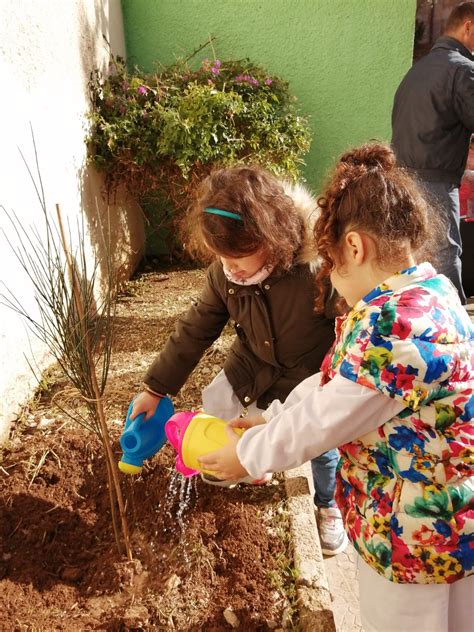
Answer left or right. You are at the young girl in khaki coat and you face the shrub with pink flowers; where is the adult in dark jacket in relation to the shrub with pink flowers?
right

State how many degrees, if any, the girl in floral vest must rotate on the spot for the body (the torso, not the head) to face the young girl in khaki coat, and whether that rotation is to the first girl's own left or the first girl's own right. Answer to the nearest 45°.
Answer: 0° — they already face them

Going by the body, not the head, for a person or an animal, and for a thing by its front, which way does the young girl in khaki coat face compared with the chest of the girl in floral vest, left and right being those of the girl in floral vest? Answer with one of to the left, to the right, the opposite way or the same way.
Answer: to the left

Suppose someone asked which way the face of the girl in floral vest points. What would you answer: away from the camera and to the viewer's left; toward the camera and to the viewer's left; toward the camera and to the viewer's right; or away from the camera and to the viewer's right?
away from the camera and to the viewer's left

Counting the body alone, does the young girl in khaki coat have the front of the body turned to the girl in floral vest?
no

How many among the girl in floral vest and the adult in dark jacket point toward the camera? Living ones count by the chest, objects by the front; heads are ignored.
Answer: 0

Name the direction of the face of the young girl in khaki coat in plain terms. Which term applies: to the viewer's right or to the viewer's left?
to the viewer's left

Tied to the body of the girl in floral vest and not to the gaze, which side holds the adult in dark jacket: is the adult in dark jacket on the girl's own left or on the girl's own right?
on the girl's own right

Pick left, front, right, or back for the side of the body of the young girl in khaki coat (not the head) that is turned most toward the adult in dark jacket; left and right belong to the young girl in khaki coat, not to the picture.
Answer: back

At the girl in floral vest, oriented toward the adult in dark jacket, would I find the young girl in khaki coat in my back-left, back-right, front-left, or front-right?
front-left

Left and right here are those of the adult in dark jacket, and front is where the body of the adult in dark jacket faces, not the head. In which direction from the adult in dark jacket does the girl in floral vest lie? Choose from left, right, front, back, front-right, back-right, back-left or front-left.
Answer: back-right

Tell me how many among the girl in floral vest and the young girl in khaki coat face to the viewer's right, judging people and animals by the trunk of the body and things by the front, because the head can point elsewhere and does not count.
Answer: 0

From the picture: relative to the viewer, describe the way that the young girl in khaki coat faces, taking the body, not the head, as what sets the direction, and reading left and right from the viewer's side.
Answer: facing the viewer and to the left of the viewer
